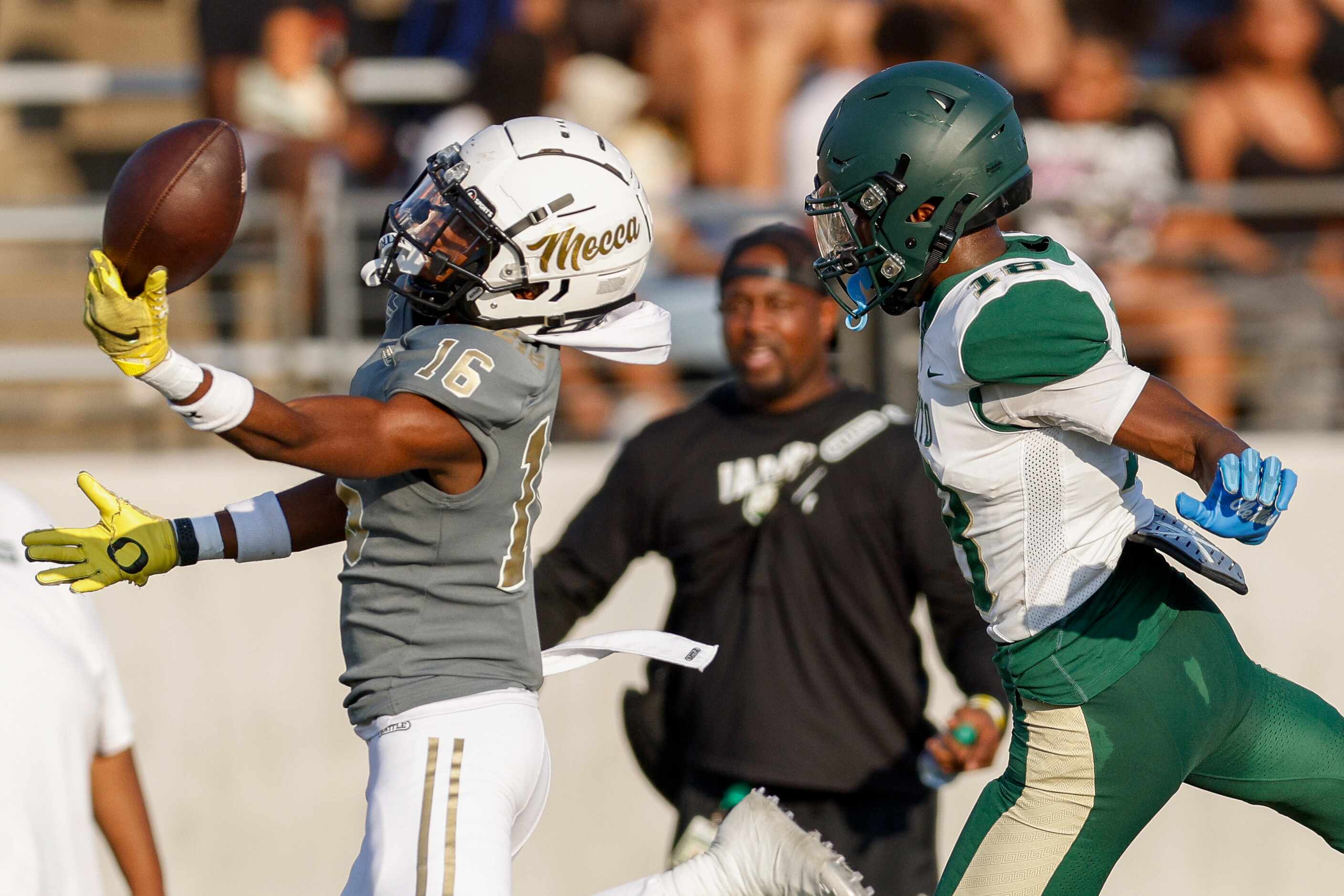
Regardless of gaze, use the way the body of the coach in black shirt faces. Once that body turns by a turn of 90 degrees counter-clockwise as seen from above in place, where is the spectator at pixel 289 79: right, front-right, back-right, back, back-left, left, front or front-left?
back-left

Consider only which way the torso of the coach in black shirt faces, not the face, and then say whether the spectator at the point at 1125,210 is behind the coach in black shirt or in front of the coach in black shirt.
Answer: behind

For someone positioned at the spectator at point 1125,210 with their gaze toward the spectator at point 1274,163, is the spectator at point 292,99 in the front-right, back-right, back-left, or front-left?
back-left

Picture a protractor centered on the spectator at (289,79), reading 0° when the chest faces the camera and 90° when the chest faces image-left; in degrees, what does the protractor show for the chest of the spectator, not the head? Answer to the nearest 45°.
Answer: approximately 0°

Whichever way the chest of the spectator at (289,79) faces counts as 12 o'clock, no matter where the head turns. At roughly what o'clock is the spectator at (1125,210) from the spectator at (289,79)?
the spectator at (1125,210) is roughly at 10 o'clock from the spectator at (289,79).

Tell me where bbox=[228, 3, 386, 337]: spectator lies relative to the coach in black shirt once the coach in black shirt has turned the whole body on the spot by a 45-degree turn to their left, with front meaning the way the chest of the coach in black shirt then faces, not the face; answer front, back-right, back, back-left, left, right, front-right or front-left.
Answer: back

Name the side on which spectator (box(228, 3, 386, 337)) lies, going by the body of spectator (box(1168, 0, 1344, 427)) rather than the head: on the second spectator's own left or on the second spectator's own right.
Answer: on the second spectator's own right

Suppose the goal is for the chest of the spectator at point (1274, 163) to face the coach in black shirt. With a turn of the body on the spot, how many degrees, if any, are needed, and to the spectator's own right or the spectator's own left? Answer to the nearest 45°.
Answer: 0° — they already face them

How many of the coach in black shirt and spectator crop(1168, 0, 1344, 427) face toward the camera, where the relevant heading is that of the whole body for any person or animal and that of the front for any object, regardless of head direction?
2

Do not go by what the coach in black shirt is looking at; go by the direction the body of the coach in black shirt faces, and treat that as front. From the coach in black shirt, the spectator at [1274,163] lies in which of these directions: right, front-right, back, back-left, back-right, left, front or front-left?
back-left
